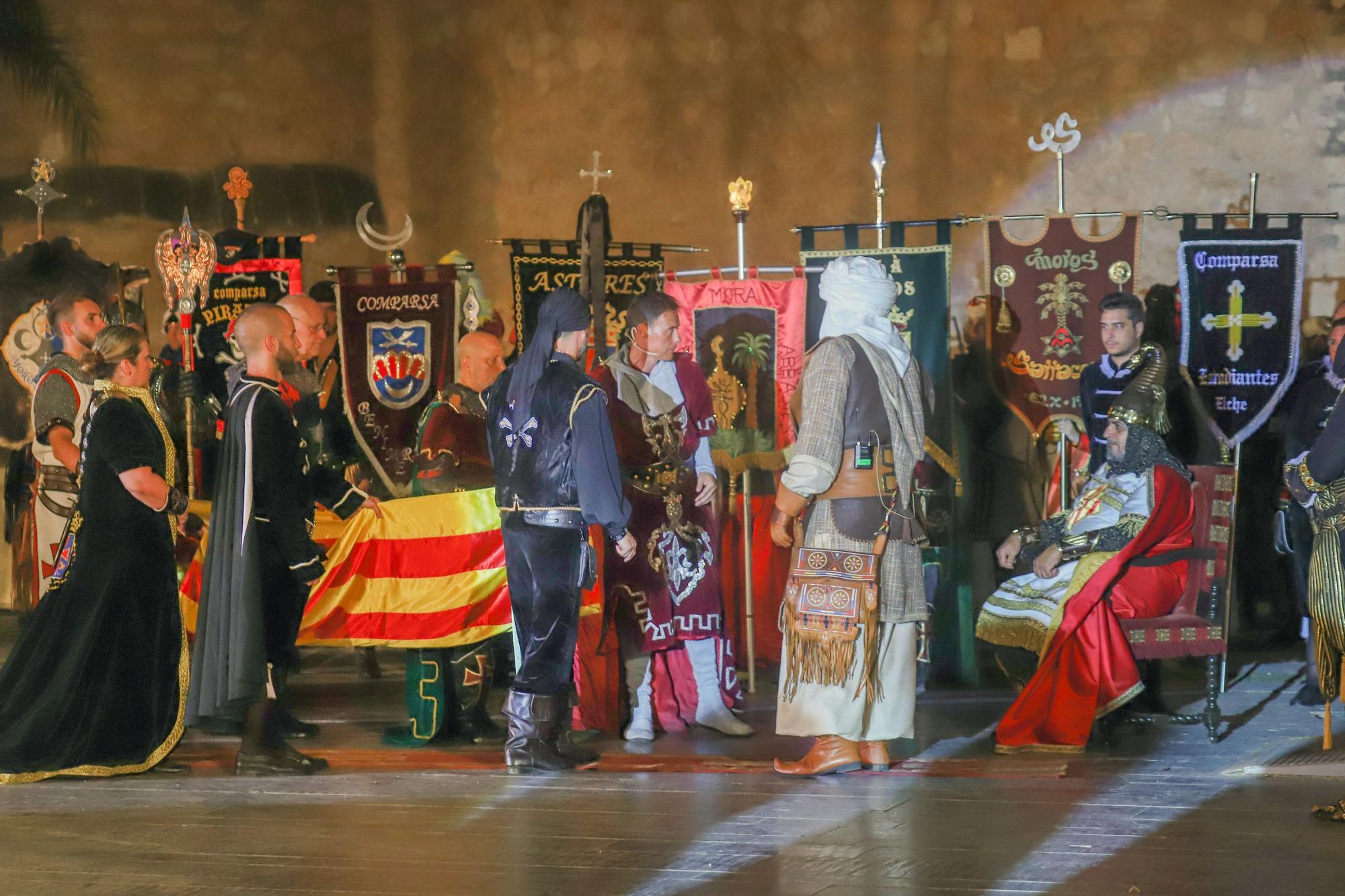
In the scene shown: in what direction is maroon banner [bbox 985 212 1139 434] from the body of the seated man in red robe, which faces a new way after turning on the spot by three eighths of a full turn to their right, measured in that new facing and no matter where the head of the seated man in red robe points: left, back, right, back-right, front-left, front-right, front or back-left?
front-left

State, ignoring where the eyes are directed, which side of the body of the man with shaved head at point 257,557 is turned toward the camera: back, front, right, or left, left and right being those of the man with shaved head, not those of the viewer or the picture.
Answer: right

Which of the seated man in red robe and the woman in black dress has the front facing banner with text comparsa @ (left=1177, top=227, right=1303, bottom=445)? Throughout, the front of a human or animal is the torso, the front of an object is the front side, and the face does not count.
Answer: the woman in black dress

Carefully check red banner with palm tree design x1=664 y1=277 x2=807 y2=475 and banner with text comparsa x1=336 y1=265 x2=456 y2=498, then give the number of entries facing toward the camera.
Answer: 2

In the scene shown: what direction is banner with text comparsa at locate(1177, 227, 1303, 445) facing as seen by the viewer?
toward the camera

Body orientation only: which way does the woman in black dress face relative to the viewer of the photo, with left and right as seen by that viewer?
facing to the right of the viewer

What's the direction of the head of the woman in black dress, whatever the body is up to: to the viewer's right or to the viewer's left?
to the viewer's right

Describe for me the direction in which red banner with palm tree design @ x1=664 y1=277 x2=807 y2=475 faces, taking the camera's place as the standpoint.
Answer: facing the viewer

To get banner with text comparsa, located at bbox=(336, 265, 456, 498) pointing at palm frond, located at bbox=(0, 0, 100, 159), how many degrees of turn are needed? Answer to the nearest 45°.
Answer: approximately 135° to its right

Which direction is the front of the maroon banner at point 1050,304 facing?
toward the camera

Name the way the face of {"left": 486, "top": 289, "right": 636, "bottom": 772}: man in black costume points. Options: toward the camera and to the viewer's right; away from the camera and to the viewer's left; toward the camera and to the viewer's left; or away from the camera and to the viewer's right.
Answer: away from the camera and to the viewer's right

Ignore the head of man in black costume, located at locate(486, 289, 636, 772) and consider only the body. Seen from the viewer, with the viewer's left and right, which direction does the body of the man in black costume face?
facing away from the viewer and to the right of the viewer
